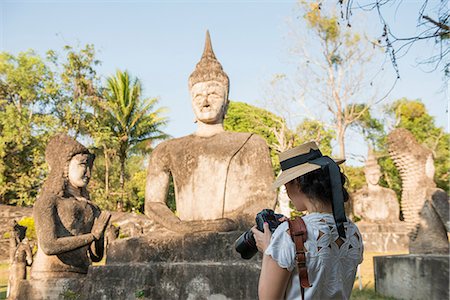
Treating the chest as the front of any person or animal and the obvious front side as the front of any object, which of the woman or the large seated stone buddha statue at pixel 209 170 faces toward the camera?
the large seated stone buddha statue

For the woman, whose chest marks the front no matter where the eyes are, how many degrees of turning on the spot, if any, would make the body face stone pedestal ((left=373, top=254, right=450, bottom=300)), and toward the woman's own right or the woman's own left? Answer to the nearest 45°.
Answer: approximately 45° to the woman's own right

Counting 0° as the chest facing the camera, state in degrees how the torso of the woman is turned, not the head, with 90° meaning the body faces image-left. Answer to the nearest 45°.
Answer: approximately 135°

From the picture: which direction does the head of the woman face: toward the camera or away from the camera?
away from the camera

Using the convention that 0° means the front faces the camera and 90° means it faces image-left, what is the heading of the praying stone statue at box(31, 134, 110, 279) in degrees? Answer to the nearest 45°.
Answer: approximately 315°

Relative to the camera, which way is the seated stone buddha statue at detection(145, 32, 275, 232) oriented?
toward the camera

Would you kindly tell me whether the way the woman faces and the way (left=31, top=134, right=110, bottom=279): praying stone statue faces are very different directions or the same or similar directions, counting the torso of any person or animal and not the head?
very different directions

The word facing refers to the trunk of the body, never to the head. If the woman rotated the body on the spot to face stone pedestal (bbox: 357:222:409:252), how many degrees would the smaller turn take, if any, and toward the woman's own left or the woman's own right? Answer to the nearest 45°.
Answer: approximately 45° to the woman's own right

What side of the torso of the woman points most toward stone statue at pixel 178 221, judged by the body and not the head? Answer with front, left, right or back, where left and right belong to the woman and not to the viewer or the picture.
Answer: front

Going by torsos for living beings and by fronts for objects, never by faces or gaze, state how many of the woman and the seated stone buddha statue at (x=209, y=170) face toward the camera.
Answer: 1

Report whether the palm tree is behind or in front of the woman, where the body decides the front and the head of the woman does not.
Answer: in front

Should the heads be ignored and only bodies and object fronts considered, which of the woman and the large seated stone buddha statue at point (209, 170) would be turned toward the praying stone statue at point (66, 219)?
the woman

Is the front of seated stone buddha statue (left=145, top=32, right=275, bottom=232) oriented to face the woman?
yes
